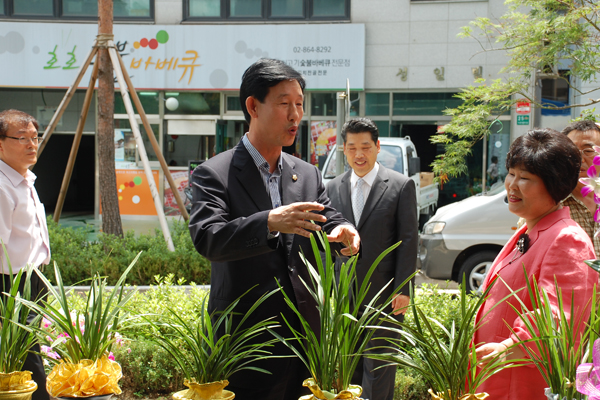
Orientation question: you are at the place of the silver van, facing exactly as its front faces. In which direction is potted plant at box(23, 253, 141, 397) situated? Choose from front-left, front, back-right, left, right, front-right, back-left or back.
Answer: front-left

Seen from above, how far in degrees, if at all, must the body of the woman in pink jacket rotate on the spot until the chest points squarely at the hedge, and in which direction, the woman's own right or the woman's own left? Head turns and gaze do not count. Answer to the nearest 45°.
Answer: approximately 90° to the woman's own right

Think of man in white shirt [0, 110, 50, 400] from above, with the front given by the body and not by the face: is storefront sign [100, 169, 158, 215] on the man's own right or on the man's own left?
on the man's own left

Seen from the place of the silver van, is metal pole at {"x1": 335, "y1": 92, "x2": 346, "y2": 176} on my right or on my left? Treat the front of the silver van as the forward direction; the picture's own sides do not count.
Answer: on my right

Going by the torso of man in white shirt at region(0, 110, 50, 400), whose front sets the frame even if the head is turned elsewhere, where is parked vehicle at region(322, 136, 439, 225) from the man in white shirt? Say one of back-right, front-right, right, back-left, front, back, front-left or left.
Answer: left

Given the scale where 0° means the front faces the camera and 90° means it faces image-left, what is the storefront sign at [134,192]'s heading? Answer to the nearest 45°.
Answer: approximately 0°

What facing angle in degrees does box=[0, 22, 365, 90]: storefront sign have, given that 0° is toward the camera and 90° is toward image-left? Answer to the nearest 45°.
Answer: approximately 0°

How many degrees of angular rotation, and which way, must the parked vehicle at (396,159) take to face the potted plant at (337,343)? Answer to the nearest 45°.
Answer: approximately 45° to its left

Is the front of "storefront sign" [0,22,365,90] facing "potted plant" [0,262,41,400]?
yes

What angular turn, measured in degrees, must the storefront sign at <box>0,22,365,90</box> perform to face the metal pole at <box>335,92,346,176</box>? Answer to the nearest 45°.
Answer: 0° — it already faces it

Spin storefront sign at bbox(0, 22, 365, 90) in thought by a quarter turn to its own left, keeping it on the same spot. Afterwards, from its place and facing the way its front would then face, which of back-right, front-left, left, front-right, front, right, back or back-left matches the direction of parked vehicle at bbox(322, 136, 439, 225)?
front-right

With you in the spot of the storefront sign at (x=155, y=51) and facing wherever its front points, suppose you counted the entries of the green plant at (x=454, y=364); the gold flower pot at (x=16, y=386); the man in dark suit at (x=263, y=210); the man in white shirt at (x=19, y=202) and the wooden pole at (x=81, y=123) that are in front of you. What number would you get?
5
